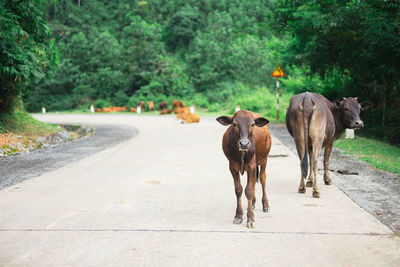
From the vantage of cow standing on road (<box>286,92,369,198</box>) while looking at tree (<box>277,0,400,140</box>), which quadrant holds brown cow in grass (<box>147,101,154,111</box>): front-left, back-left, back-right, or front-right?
front-left

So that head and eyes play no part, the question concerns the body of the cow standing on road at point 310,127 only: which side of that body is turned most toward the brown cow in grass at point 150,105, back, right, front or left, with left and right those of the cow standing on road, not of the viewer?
front

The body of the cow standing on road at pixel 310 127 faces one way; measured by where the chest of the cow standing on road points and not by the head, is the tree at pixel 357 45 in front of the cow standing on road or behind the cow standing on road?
in front

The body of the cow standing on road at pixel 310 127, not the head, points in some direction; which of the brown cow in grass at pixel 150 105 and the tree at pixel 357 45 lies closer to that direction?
the tree

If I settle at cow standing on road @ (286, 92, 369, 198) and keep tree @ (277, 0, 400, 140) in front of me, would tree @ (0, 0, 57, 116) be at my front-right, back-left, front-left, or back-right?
front-left

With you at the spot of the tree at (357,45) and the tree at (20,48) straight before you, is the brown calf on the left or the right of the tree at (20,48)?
left

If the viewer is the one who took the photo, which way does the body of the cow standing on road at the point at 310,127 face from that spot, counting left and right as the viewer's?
facing away from the viewer and to the right of the viewer

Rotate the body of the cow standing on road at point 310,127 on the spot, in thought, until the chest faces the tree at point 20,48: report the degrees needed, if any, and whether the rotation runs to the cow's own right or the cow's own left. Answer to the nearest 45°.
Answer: approximately 90° to the cow's own left

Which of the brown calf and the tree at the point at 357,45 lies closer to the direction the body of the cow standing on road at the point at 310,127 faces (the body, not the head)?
the tree
